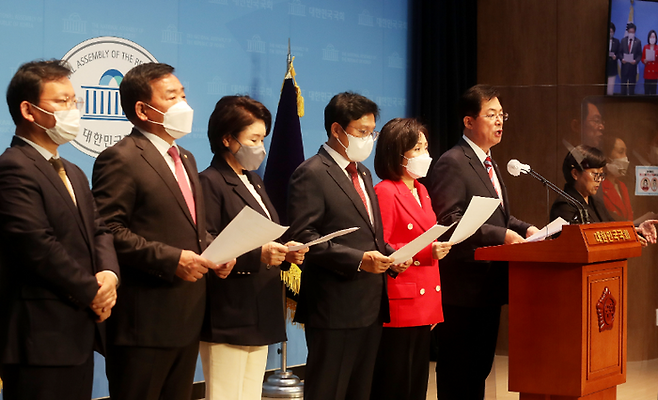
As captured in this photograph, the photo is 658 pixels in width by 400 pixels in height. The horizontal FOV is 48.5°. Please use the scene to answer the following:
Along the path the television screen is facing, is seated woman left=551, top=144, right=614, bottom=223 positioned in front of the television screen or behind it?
in front

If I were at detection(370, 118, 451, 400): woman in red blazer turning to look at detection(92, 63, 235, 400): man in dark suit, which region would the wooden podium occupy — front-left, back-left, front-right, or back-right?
back-left

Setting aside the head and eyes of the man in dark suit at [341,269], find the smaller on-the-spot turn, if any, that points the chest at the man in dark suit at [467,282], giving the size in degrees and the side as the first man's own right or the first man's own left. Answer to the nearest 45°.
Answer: approximately 90° to the first man's own left

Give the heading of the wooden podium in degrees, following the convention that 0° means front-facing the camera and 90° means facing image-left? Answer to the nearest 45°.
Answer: approximately 315°

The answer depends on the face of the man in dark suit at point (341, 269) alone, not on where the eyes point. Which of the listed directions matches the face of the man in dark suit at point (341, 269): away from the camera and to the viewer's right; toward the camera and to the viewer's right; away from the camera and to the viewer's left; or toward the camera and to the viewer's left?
toward the camera and to the viewer's right

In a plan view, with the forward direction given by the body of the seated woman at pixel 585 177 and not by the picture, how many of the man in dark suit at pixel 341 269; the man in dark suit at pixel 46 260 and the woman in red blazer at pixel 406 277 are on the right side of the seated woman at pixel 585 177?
3

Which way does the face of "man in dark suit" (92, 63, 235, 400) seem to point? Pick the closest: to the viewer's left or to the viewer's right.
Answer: to the viewer's right

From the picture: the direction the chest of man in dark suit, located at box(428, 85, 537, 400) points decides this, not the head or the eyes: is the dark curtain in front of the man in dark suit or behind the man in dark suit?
behind

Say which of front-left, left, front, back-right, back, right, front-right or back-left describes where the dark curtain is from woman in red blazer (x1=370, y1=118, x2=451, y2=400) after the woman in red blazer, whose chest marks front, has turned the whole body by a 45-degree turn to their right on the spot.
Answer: back

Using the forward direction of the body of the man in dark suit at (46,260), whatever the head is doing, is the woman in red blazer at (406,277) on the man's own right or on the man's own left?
on the man's own left

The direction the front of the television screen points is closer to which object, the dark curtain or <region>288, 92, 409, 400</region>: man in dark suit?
the man in dark suit

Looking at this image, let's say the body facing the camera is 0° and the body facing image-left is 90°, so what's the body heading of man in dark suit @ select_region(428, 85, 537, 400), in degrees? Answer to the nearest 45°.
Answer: approximately 315°

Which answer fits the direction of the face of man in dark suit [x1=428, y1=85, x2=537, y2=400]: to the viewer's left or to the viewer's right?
to the viewer's right
